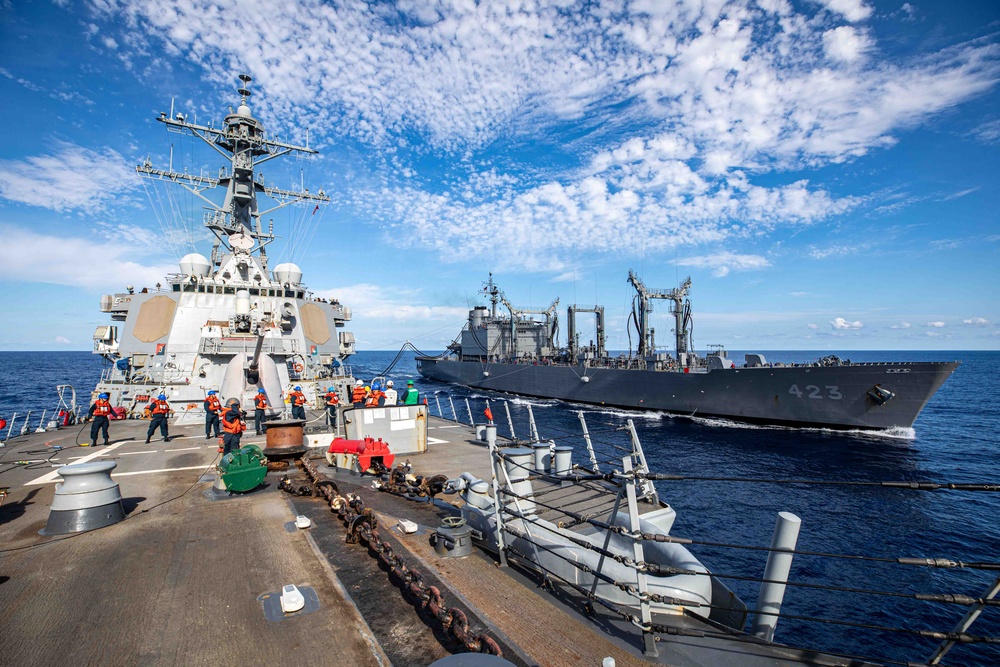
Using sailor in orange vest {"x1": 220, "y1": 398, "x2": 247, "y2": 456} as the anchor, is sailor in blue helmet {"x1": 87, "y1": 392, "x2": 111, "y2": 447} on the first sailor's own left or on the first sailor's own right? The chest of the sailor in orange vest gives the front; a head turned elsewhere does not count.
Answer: on the first sailor's own left

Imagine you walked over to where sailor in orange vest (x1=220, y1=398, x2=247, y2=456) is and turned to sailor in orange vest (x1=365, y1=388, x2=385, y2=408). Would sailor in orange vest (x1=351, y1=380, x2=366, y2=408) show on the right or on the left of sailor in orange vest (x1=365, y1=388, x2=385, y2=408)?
left

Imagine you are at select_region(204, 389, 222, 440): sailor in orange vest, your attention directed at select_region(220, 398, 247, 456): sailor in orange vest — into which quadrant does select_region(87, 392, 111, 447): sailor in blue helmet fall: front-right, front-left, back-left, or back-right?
back-right

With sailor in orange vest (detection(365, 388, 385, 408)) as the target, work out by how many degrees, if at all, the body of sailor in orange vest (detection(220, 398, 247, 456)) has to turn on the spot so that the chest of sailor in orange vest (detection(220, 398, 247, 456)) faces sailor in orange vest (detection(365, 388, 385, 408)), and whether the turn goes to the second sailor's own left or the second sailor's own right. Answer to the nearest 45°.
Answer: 0° — they already face them

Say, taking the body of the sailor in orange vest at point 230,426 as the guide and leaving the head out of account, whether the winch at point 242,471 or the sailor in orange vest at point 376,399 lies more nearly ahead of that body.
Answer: the sailor in orange vest
